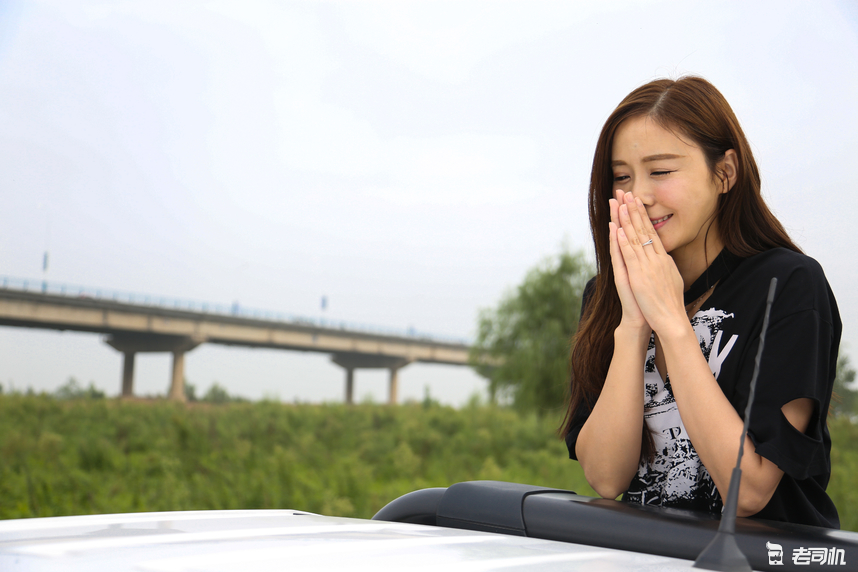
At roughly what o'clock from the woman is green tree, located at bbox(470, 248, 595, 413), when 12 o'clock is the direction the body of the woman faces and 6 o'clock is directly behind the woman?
The green tree is roughly at 4 o'clock from the woman.

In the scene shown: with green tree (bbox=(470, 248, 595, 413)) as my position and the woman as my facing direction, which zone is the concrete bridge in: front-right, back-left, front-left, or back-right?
back-right

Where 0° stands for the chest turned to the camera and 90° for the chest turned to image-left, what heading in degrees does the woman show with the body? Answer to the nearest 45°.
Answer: approximately 45°

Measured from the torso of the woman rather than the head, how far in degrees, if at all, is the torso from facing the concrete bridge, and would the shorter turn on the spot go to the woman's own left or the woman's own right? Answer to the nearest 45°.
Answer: approximately 90° to the woman's own right
